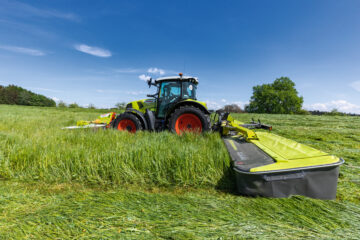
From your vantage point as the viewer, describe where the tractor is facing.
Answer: facing to the left of the viewer

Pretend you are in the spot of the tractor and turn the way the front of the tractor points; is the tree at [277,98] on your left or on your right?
on your right
